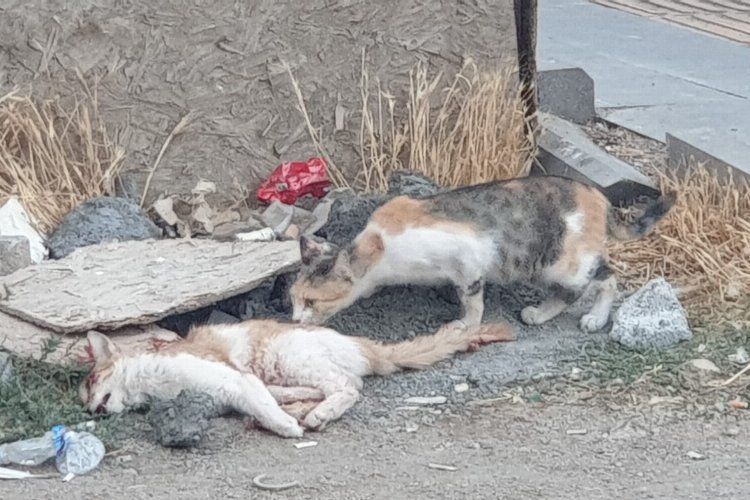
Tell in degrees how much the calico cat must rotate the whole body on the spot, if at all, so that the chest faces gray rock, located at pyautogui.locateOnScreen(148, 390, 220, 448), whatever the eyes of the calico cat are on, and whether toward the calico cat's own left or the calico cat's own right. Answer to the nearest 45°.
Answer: approximately 45° to the calico cat's own left

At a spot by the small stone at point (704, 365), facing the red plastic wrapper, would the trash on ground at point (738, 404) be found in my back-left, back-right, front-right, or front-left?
back-left

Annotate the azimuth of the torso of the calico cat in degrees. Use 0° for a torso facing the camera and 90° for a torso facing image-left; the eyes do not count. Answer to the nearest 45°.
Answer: approximately 90°

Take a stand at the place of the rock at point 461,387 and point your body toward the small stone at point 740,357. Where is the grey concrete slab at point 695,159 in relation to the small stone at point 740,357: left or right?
left

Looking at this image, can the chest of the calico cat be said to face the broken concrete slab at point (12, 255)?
yes

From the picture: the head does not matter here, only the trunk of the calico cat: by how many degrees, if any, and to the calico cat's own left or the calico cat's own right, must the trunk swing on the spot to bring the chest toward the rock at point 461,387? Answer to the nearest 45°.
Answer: approximately 90° to the calico cat's own left

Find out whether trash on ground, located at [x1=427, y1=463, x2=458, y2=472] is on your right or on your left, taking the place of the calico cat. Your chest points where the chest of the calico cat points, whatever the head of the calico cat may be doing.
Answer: on your left

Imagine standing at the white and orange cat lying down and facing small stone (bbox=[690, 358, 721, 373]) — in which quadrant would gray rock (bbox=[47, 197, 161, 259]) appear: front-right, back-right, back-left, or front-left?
back-left

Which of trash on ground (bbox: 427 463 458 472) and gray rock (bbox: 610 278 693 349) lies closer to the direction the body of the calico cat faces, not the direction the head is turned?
the trash on ground

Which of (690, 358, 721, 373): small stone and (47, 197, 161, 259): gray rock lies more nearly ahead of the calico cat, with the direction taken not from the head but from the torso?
the gray rock

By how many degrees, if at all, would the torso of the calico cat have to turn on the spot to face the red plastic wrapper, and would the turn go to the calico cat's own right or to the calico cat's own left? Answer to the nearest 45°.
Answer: approximately 45° to the calico cat's own right

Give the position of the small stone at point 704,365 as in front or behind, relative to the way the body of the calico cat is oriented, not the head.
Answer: behind

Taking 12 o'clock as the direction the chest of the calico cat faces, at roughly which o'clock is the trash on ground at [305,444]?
The trash on ground is roughly at 10 o'clock from the calico cat.
